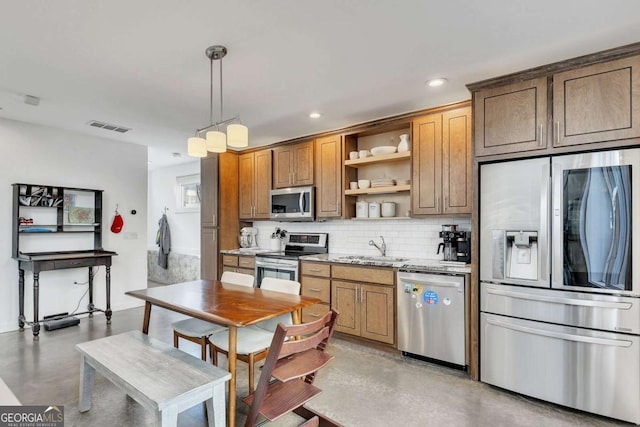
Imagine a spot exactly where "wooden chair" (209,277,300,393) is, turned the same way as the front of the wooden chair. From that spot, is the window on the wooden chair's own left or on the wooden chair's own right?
on the wooden chair's own right

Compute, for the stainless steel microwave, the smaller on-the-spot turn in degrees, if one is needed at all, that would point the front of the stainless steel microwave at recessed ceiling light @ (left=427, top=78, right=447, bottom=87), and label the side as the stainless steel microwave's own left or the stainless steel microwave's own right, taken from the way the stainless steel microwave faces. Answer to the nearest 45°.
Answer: approximately 90° to the stainless steel microwave's own left

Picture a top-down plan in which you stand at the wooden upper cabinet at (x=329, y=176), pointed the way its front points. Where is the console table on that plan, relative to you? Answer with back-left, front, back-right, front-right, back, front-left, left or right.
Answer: front-right

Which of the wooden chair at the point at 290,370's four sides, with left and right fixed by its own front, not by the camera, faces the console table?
front

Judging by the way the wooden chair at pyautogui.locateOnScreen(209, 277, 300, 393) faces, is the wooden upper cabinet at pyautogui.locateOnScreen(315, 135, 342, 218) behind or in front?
behind

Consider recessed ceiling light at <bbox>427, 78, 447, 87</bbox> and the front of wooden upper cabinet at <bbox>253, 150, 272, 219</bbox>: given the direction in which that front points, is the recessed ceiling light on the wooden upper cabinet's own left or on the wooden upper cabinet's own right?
on the wooden upper cabinet's own left

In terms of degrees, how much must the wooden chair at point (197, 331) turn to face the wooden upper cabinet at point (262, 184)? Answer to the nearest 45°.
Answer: approximately 135° to its right

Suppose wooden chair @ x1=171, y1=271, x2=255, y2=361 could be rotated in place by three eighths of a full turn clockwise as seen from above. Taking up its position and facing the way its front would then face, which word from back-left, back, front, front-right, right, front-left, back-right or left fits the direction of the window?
front

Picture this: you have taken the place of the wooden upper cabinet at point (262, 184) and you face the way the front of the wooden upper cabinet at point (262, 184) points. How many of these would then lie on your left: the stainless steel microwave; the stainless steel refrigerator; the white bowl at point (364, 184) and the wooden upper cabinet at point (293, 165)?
4

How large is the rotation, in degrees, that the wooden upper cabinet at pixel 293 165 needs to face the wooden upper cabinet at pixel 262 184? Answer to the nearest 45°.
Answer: approximately 90° to its right

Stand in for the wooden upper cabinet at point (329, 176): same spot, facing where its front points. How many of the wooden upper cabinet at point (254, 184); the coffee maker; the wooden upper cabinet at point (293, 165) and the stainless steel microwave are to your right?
3

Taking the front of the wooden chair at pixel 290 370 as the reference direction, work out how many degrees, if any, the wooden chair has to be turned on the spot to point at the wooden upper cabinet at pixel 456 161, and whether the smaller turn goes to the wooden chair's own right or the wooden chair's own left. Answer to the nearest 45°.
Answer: approximately 90° to the wooden chair's own right

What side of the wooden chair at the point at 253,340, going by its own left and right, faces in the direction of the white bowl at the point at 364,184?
back

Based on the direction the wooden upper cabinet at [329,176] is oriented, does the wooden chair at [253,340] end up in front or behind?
in front

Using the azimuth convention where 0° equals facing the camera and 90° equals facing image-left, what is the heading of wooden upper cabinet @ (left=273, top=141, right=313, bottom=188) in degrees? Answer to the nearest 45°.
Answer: approximately 45°

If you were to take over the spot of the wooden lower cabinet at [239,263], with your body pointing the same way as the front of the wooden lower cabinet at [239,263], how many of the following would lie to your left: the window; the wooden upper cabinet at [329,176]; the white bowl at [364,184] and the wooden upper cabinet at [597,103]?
3
